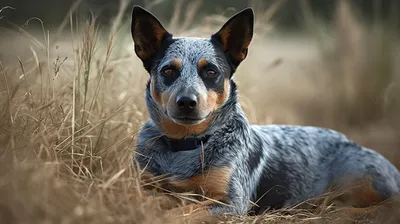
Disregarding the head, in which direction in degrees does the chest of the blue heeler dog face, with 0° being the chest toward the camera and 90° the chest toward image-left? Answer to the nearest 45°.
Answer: approximately 45°
